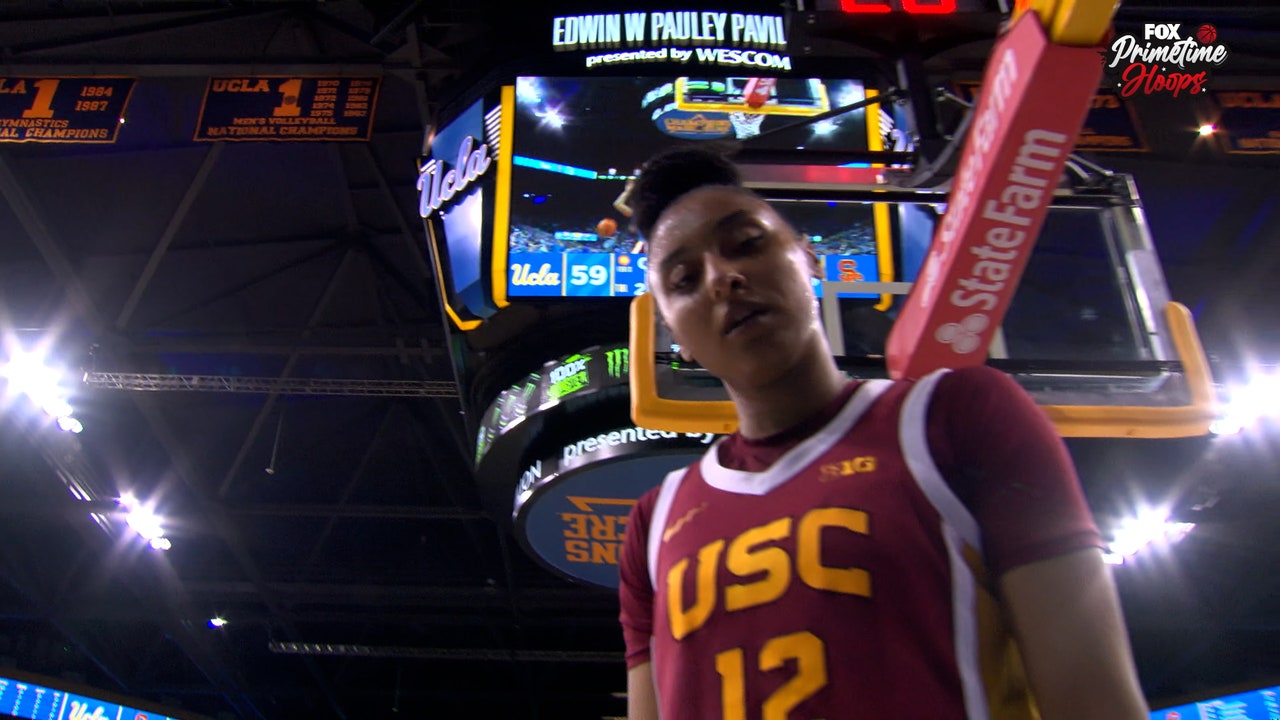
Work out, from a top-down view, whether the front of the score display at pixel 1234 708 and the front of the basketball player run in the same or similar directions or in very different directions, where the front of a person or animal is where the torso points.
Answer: same or similar directions

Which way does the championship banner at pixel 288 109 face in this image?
toward the camera

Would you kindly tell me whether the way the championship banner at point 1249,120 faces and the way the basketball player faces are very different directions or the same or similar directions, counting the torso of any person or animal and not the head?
same or similar directions

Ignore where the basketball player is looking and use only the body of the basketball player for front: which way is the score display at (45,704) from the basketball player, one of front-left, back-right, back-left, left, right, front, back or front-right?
right

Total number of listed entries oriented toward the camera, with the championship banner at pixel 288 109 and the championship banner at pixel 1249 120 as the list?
2

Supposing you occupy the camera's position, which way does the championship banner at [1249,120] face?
facing the viewer

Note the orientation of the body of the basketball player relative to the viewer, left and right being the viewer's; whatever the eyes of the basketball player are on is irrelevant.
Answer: facing the viewer and to the left of the viewer

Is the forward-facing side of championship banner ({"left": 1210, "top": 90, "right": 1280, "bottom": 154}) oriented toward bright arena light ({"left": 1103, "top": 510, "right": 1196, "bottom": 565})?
no

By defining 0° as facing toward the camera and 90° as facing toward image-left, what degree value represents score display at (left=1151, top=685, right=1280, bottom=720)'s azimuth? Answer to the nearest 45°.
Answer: approximately 45°

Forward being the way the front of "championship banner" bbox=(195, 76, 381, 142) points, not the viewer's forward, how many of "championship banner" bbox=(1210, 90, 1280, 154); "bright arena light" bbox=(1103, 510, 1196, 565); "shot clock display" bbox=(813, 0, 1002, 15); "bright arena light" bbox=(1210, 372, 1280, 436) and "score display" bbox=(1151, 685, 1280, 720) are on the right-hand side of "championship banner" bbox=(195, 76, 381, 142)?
0

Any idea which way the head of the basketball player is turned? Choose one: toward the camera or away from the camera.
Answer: toward the camera

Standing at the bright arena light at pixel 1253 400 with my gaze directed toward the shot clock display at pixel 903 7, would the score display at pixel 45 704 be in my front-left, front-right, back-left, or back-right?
front-right
